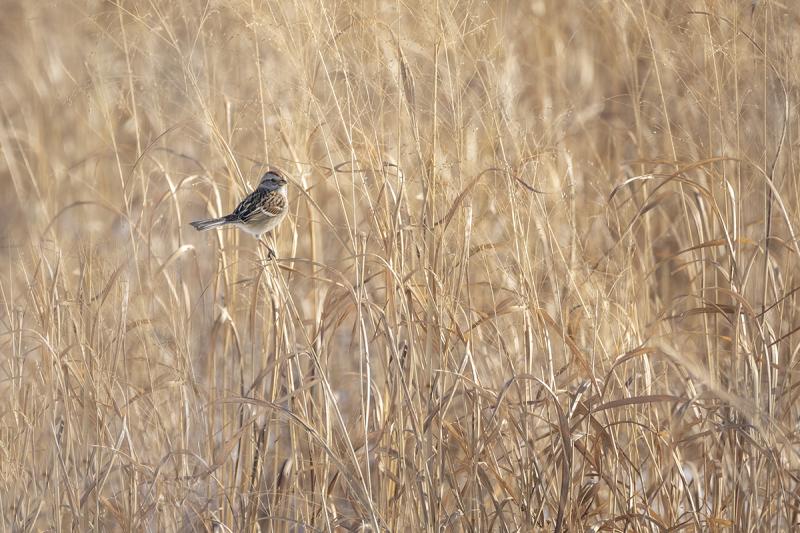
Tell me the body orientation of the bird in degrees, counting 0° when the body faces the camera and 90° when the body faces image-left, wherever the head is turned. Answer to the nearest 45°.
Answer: approximately 270°
